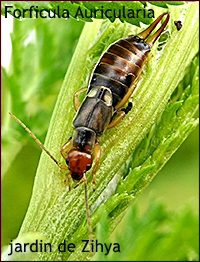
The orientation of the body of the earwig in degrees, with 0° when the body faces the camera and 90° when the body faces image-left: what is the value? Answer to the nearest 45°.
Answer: approximately 45°
